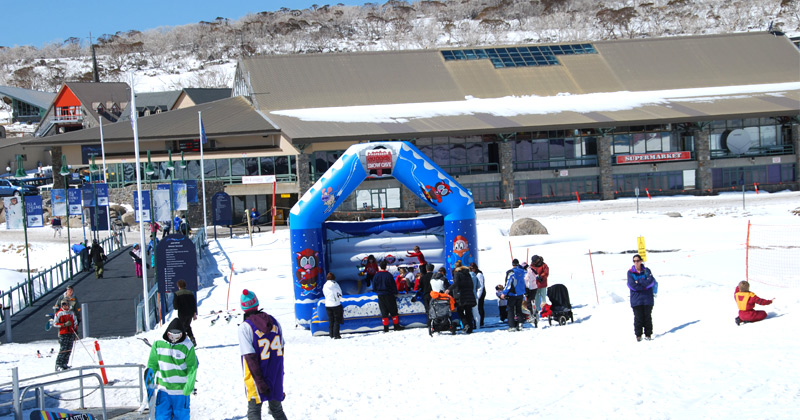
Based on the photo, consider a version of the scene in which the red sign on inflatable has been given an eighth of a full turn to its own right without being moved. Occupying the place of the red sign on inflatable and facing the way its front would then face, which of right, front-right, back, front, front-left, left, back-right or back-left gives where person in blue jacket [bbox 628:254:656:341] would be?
left

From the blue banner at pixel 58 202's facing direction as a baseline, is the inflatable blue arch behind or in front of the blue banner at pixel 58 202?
in front

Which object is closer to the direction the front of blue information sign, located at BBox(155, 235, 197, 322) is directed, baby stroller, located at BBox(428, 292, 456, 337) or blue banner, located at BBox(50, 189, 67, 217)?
the baby stroller

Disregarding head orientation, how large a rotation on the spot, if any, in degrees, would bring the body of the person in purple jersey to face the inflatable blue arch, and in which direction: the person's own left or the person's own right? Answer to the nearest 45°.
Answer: approximately 45° to the person's own right

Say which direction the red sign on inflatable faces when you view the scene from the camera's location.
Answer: facing the viewer

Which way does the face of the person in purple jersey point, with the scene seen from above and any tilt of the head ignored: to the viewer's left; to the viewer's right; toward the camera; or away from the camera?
away from the camera

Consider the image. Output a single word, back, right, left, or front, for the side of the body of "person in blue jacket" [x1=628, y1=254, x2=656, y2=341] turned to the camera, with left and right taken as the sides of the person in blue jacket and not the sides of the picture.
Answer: front

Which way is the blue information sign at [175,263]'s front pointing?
toward the camera

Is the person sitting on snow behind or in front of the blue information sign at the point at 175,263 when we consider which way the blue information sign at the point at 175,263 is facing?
in front

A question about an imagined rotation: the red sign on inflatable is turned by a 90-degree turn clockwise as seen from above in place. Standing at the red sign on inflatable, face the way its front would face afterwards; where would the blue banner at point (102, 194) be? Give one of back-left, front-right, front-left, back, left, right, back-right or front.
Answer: front-right

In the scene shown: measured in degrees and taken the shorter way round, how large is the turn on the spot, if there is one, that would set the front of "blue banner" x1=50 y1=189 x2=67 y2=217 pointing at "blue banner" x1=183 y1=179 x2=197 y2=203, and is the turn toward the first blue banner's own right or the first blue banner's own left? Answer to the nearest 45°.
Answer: approximately 90° to the first blue banner's own left

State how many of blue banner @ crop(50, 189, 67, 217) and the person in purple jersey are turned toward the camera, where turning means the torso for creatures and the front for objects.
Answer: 1

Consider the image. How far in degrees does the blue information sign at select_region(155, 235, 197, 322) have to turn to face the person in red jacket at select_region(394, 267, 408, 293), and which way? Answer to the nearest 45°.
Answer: approximately 45° to its left

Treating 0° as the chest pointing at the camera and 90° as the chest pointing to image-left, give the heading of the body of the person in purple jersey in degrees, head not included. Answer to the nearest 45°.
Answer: approximately 135°

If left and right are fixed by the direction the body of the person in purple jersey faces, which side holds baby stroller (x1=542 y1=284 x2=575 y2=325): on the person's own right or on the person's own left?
on the person's own right
